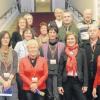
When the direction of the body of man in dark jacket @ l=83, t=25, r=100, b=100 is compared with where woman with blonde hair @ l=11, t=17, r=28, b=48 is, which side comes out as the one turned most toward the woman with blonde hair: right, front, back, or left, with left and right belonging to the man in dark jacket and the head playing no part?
right

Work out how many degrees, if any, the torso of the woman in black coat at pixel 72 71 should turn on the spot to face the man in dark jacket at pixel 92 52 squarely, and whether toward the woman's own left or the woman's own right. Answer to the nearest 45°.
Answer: approximately 135° to the woman's own left

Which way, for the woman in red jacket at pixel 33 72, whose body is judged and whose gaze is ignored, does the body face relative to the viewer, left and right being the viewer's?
facing the viewer

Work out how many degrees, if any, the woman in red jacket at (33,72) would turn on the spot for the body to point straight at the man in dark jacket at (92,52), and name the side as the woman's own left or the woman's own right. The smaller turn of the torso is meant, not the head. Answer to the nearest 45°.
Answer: approximately 90° to the woman's own left

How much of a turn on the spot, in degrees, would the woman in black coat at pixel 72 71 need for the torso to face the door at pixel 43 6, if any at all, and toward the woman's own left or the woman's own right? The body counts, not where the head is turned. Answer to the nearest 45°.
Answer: approximately 180°

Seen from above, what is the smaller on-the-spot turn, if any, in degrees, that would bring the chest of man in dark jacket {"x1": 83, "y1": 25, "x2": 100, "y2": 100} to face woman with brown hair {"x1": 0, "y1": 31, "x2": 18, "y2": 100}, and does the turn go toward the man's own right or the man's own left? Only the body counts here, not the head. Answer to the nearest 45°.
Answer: approximately 90° to the man's own right

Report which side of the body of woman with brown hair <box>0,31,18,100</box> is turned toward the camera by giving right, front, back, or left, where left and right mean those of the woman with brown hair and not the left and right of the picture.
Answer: front

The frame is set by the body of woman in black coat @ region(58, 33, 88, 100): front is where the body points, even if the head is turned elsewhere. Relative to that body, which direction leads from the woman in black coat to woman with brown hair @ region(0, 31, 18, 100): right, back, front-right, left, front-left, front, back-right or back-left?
right

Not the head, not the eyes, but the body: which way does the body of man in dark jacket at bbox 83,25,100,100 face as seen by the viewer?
toward the camera

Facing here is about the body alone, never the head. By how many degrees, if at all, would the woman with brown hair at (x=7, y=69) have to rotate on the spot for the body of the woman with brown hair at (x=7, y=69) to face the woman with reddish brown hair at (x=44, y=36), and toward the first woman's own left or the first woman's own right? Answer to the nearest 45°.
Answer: approximately 135° to the first woman's own left

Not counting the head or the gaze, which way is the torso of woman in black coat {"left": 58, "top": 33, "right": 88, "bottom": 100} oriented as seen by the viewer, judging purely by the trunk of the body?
toward the camera

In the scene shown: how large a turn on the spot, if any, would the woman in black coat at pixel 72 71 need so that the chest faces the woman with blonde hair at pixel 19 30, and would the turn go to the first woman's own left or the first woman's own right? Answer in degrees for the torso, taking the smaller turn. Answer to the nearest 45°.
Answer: approximately 135° to the first woman's own right
